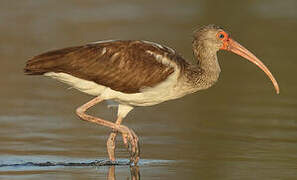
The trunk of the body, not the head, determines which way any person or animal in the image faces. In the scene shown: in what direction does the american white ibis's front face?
to the viewer's right
